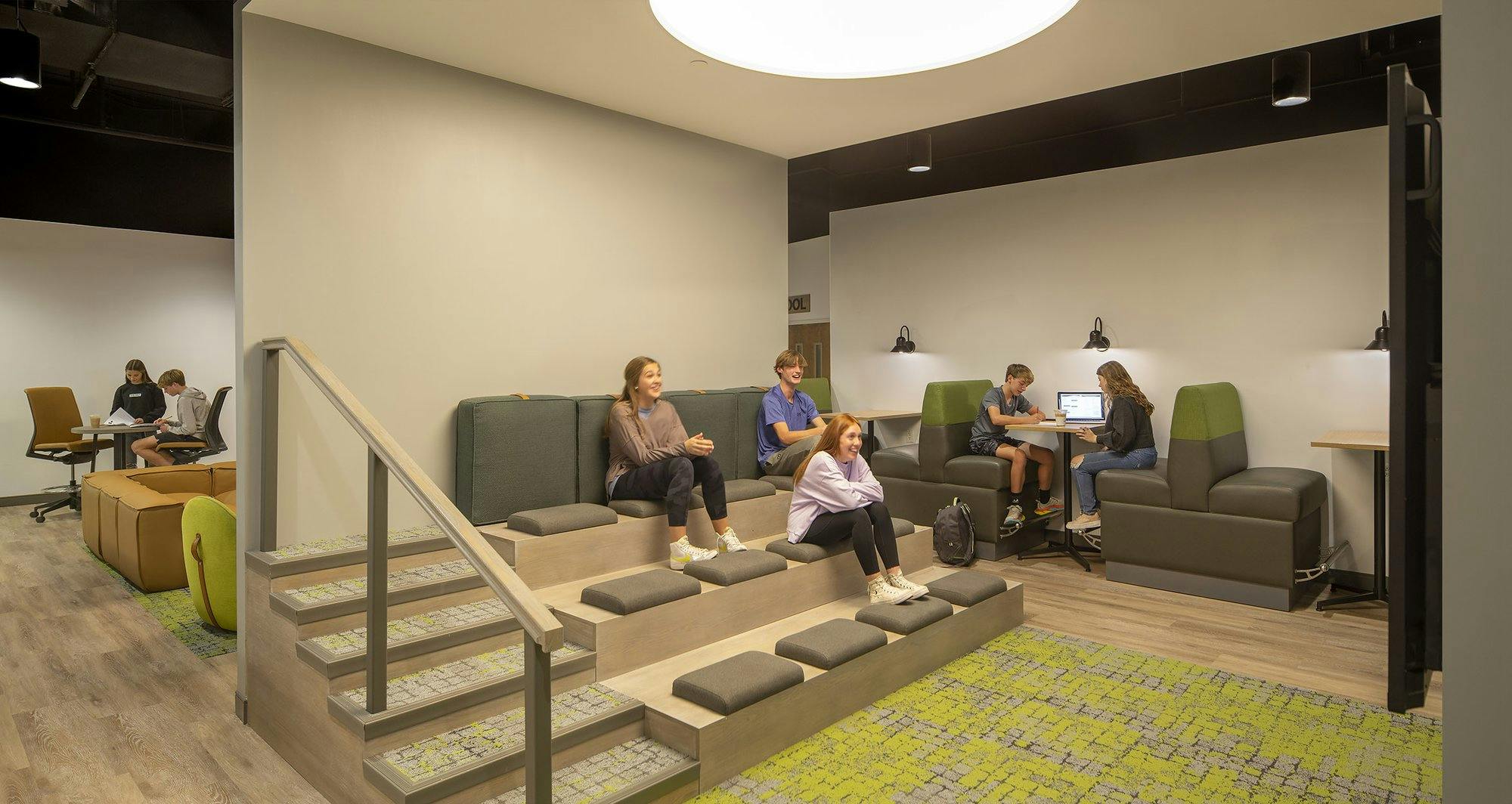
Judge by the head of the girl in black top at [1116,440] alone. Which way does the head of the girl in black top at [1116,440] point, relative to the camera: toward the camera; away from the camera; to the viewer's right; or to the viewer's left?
to the viewer's left

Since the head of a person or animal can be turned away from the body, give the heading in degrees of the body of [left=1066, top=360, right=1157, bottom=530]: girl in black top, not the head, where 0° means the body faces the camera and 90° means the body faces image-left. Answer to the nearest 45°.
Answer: approximately 90°

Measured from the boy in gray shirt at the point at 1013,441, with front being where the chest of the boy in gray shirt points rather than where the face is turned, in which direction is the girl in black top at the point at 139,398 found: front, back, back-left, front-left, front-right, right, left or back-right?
back-right

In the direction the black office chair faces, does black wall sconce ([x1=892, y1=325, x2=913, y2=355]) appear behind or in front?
behind

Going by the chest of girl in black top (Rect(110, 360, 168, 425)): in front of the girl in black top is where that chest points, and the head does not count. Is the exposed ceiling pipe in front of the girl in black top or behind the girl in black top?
in front

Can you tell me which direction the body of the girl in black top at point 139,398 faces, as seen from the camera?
toward the camera

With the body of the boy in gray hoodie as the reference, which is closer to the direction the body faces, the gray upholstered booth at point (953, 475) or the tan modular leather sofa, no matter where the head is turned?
the tan modular leather sofa

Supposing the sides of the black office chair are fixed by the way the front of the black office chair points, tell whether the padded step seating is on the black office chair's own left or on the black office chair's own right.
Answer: on the black office chair's own left

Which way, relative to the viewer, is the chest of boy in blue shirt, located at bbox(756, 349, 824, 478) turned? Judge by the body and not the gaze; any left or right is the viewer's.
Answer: facing the viewer and to the right of the viewer

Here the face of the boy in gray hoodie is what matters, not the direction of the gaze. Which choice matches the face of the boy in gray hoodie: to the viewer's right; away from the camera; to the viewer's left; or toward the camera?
to the viewer's left

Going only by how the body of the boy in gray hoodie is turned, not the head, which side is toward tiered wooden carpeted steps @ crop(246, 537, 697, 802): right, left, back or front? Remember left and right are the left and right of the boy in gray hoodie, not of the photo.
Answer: left

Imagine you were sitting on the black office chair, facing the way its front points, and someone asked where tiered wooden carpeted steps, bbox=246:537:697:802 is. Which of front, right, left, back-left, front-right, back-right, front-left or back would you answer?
left

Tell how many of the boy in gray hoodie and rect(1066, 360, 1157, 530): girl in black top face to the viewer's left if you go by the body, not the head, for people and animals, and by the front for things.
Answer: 2
